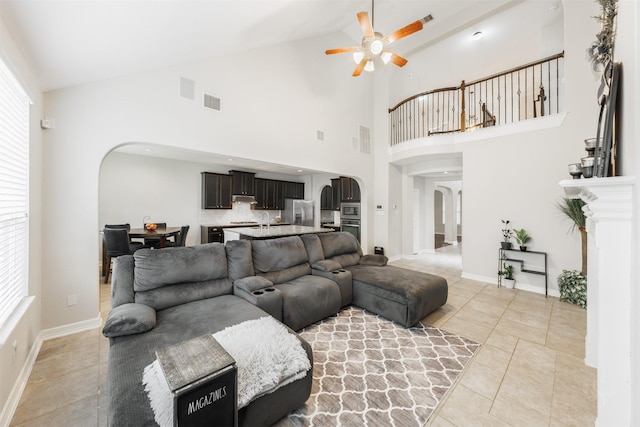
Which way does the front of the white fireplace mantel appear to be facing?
to the viewer's left

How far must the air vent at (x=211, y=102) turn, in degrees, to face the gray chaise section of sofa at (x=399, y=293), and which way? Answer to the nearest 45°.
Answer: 0° — it already faces it

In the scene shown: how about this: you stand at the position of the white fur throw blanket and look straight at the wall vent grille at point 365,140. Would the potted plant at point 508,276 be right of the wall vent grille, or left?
right

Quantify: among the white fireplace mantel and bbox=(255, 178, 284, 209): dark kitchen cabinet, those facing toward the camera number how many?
1

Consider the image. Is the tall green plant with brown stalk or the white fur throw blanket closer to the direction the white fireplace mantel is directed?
the white fur throw blanket

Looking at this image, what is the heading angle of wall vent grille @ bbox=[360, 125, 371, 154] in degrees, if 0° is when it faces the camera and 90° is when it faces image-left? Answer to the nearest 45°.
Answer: approximately 315°

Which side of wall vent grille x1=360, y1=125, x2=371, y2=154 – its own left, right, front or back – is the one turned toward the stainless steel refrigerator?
back

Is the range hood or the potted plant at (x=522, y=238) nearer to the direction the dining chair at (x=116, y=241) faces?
the range hood

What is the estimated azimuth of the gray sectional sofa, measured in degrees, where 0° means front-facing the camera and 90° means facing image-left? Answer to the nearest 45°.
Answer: approximately 315°

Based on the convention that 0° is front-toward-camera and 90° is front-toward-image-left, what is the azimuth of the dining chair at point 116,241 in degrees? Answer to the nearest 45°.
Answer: approximately 225°

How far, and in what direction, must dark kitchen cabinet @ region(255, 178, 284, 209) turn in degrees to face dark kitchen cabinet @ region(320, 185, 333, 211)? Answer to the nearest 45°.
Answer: approximately 90° to its left
